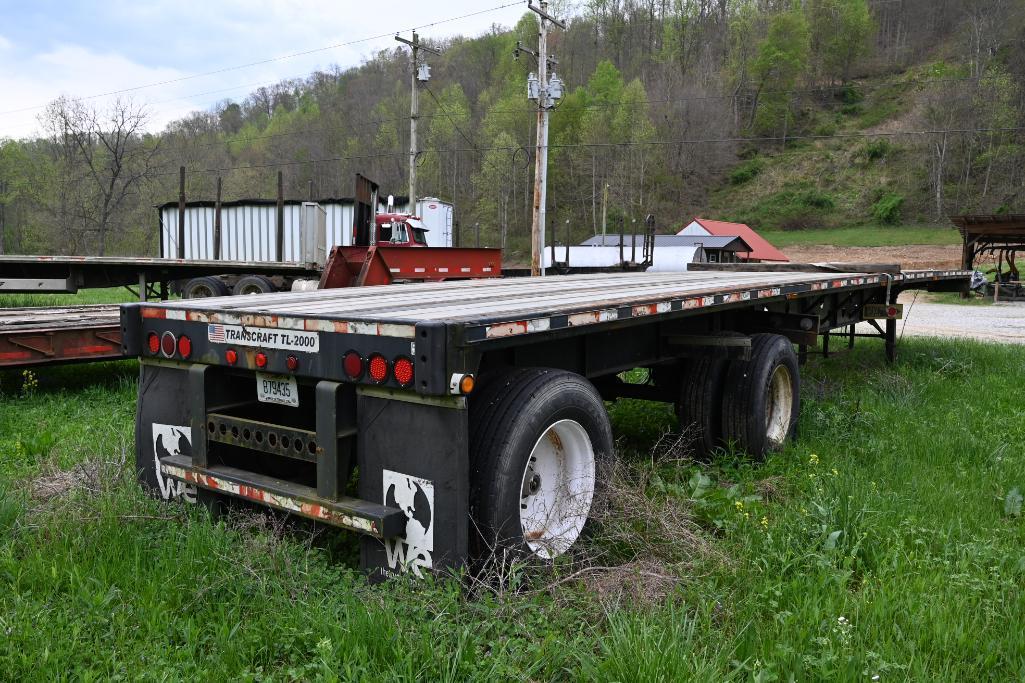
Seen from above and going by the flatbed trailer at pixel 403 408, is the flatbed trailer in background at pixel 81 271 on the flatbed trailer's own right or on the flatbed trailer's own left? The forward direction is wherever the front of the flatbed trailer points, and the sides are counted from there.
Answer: on the flatbed trailer's own left

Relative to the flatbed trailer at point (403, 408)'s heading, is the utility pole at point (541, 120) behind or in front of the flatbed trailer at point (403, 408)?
in front

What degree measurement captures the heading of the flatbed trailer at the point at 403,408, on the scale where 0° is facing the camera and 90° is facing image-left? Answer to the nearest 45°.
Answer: approximately 225°

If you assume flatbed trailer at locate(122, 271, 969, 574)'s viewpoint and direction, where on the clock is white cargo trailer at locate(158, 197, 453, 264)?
The white cargo trailer is roughly at 10 o'clock from the flatbed trailer.

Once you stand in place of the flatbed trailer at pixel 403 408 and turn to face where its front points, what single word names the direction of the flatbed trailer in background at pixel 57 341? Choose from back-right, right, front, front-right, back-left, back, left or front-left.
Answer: left

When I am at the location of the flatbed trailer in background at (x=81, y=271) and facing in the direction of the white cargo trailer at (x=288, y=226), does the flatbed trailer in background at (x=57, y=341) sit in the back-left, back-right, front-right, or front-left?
back-right
